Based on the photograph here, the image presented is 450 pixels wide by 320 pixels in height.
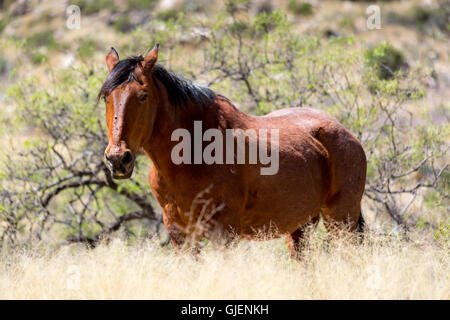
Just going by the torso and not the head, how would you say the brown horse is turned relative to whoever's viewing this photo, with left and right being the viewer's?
facing the viewer and to the left of the viewer
